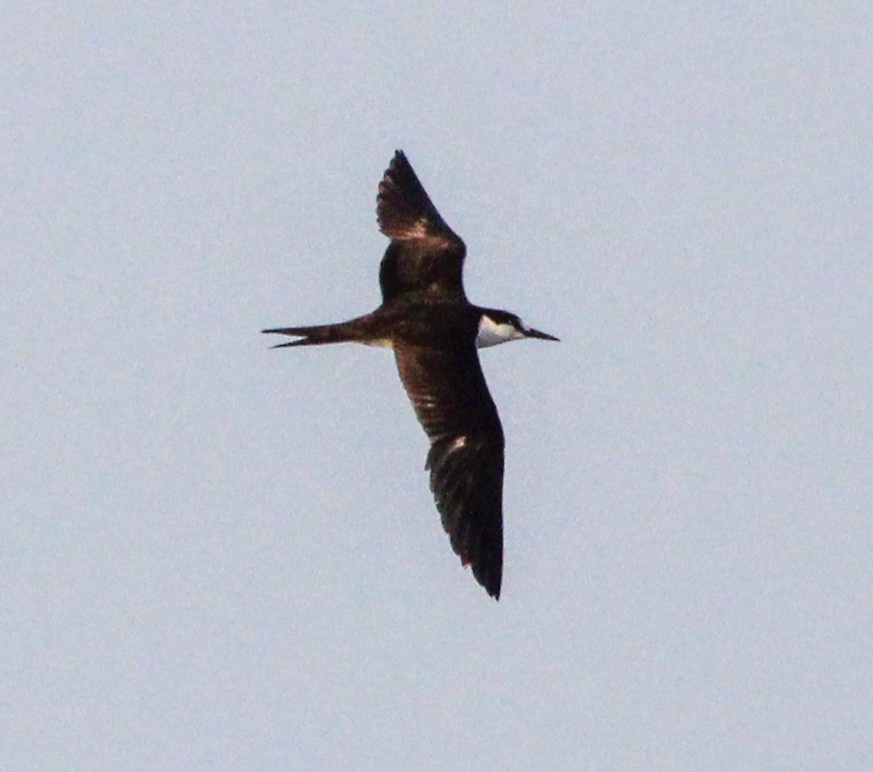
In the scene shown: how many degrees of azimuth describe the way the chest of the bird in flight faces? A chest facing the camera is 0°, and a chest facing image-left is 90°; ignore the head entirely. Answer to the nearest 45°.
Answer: approximately 270°
